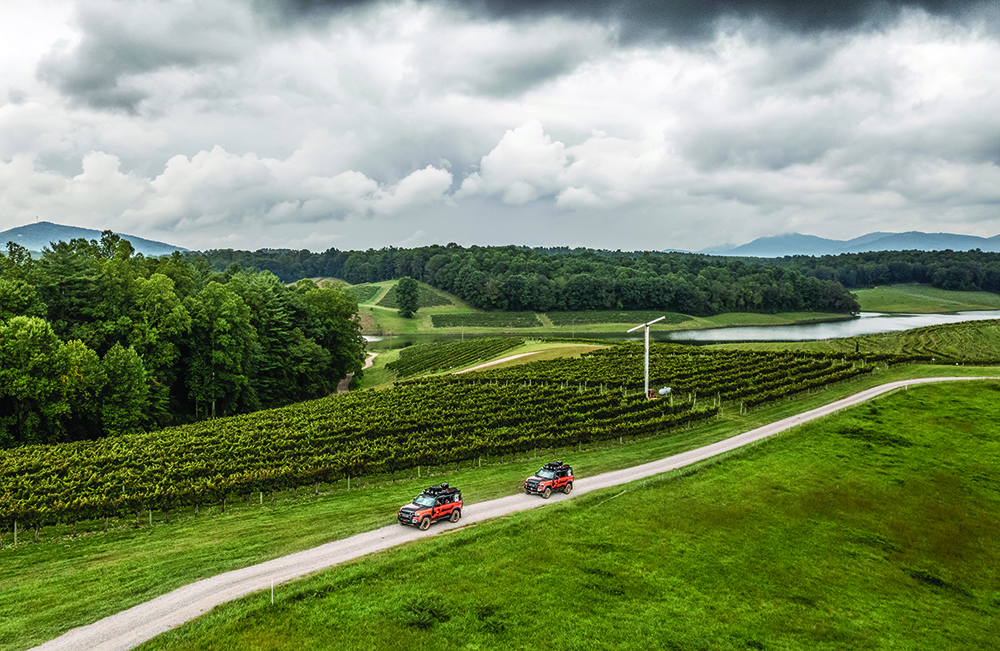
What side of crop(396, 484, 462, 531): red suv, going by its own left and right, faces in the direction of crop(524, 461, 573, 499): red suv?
back

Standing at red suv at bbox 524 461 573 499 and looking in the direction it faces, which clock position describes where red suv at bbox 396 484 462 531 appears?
red suv at bbox 396 484 462 531 is roughly at 12 o'clock from red suv at bbox 524 461 573 499.

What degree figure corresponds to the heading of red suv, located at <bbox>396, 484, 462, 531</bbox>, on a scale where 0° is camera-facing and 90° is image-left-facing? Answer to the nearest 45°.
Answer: approximately 45°

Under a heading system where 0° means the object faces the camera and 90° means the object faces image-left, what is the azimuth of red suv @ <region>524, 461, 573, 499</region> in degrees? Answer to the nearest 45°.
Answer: approximately 45°
